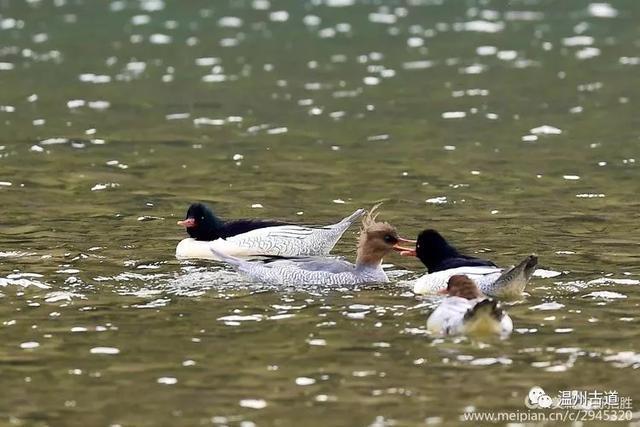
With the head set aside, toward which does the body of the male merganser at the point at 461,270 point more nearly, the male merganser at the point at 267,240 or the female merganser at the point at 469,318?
the male merganser

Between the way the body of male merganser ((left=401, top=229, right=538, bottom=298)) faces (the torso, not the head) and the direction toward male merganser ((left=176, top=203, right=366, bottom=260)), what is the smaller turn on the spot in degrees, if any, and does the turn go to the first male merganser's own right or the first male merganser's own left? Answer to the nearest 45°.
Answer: approximately 45° to the first male merganser's own right

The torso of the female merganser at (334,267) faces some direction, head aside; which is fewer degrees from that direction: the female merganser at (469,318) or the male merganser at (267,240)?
the female merganser

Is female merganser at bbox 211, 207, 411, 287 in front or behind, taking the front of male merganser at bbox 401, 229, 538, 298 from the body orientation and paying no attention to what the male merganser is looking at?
in front

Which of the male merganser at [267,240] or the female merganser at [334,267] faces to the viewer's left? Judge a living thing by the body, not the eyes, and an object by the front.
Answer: the male merganser

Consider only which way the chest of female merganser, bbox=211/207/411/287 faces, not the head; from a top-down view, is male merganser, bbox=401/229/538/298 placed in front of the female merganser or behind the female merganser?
in front

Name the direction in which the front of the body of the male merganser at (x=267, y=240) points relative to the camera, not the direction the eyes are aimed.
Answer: to the viewer's left

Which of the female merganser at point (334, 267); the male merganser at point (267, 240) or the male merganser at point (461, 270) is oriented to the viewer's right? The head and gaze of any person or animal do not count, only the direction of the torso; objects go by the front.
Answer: the female merganser

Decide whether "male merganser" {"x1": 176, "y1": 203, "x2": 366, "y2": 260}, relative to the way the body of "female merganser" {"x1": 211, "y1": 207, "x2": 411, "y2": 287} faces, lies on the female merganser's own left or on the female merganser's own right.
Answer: on the female merganser's own left

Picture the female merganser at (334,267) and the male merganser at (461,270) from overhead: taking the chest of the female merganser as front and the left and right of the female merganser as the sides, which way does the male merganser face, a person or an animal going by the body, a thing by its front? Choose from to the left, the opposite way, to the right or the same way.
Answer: the opposite way

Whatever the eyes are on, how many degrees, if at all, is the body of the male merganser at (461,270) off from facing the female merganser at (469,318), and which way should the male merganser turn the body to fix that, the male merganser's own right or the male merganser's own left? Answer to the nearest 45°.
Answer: approximately 90° to the male merganser's own left

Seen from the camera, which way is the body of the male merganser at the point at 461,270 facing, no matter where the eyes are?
to the viewer's left

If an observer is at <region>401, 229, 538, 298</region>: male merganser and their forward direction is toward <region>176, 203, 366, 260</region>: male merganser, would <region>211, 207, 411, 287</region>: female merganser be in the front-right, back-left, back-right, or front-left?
front-left

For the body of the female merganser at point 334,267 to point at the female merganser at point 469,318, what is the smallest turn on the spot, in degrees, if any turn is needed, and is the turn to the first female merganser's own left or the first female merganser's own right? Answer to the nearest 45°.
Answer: approximately 45° to the first female merganser's own right

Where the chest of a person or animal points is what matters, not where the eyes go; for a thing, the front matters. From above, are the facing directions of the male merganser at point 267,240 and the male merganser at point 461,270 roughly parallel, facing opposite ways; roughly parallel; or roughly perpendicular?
roughly parallel

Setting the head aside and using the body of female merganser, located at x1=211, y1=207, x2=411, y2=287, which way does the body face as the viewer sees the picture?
to the viewer's right
